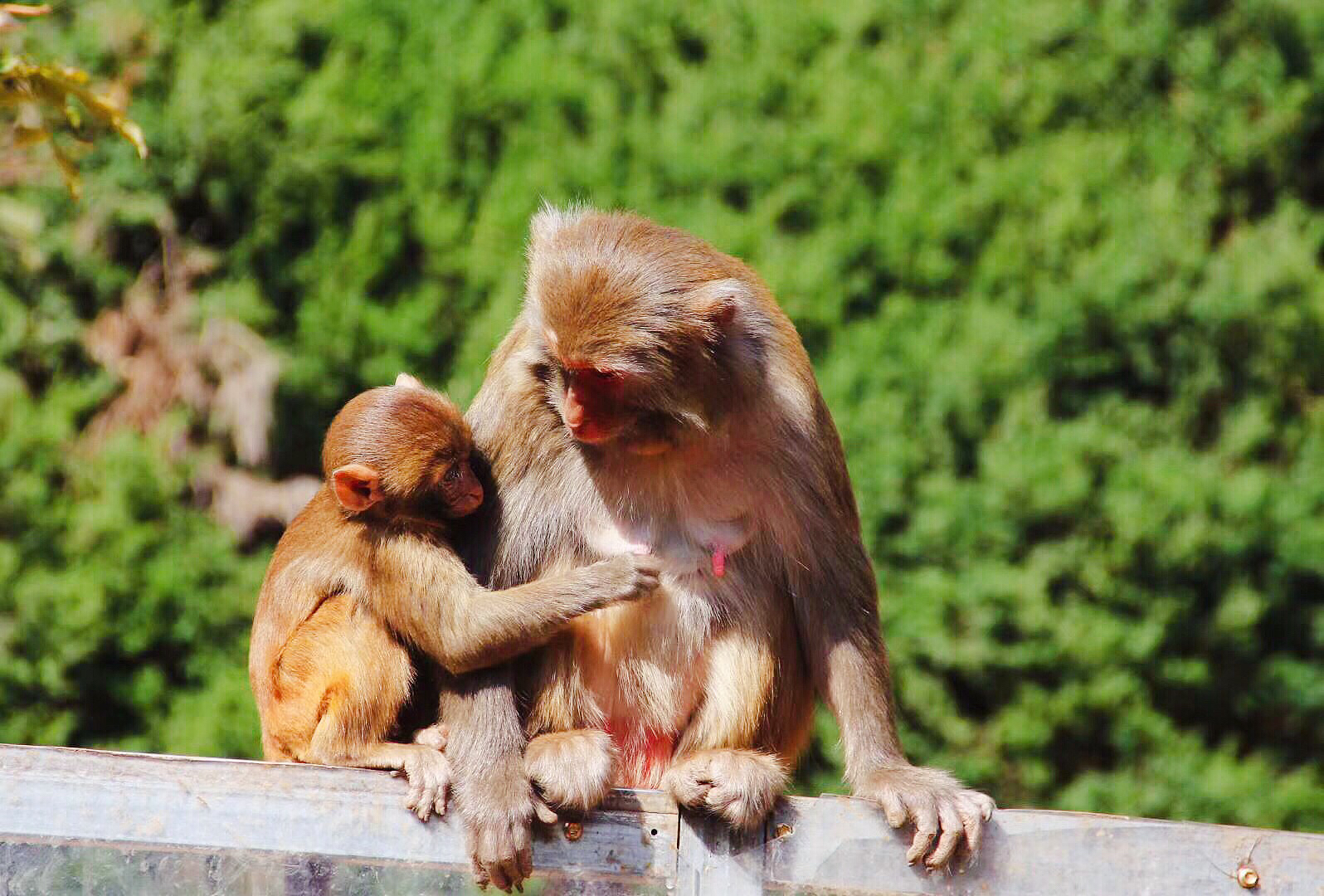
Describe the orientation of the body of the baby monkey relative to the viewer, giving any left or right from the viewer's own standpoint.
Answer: facing to the right of the viewer

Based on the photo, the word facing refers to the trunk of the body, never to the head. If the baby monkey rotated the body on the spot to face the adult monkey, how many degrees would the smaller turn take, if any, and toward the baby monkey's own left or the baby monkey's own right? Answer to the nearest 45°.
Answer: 0° — it already faces it
